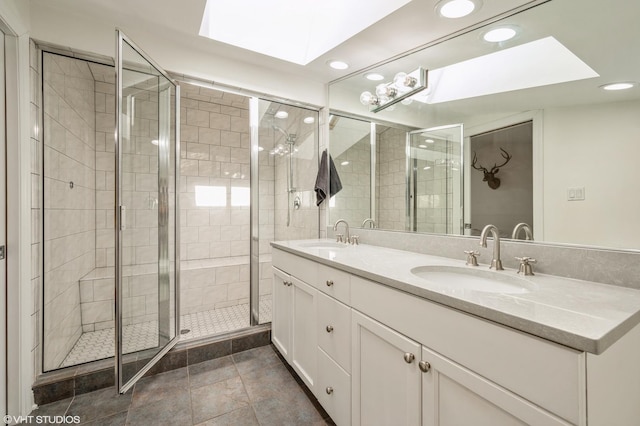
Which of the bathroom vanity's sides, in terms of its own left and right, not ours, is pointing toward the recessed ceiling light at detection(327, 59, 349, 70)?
right

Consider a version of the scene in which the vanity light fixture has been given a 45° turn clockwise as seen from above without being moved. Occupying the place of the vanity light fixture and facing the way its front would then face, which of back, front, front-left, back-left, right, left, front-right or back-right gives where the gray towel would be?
front-right

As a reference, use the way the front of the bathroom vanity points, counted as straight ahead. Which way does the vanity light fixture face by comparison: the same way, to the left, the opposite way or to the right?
the same way

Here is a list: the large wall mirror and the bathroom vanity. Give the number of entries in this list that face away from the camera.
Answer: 0

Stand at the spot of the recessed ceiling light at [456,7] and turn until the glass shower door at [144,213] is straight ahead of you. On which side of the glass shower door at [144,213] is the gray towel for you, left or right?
right

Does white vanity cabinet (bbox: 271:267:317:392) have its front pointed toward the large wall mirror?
no

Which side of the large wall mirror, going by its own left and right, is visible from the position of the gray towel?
right

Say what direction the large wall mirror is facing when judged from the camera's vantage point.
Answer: facing the viewer and to the left of the viewer
